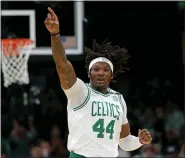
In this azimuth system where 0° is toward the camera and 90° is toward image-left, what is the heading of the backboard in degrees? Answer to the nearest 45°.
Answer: approximately 0°

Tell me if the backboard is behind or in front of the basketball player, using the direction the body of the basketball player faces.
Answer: behind

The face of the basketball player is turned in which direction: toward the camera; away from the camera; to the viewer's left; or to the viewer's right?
toward the camera

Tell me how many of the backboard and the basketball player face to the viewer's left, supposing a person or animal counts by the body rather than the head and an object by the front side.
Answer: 0

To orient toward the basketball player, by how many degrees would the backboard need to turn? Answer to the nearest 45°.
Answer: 0° — it already faces them
